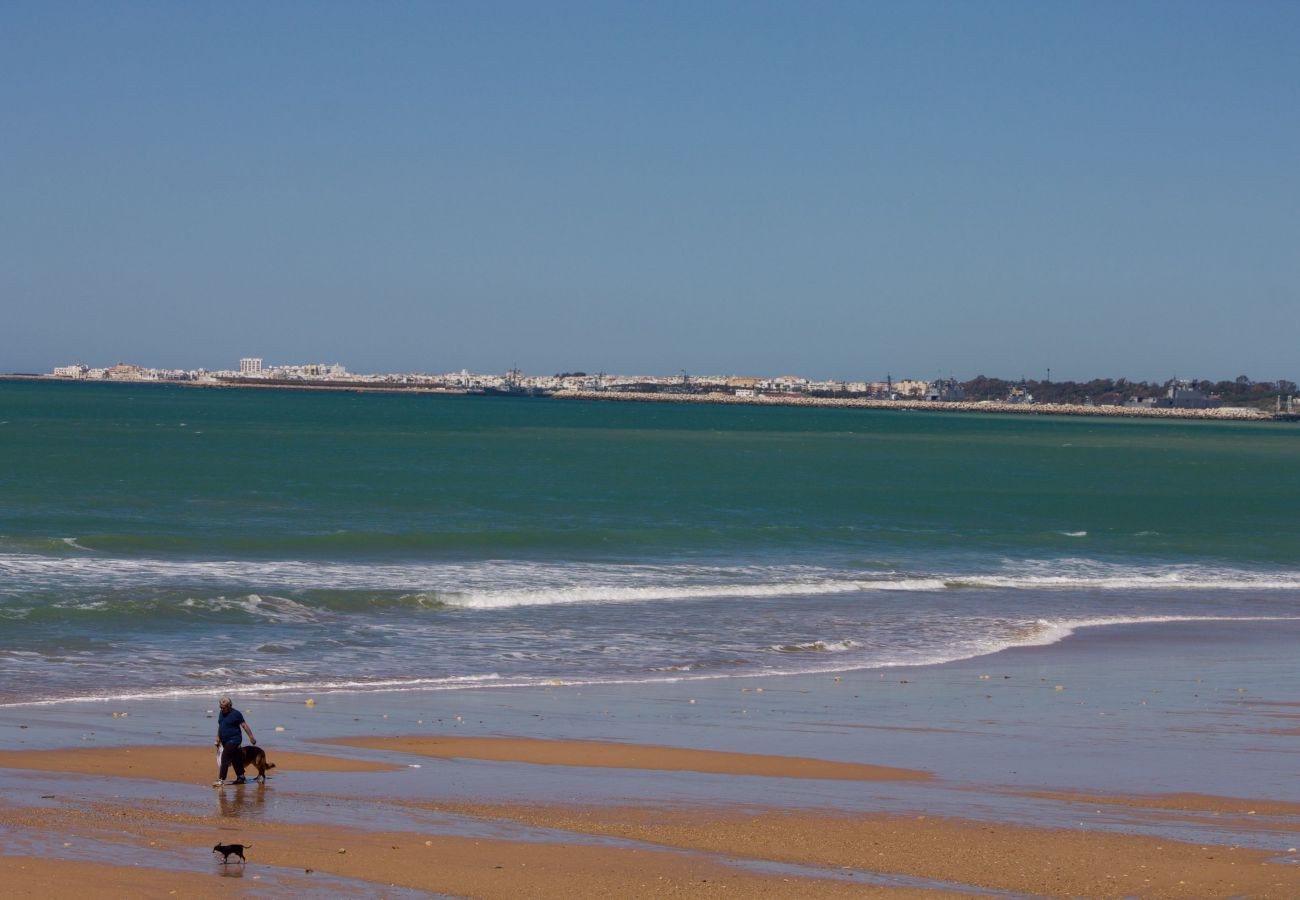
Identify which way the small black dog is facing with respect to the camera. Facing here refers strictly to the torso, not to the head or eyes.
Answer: to the viewer's left

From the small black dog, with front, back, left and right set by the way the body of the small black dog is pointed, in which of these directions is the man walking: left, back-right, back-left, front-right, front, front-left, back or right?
right

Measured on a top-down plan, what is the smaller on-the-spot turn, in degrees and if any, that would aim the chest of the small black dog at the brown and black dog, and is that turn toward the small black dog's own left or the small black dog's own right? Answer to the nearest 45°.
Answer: approximately 90° to the small black dog's own right
